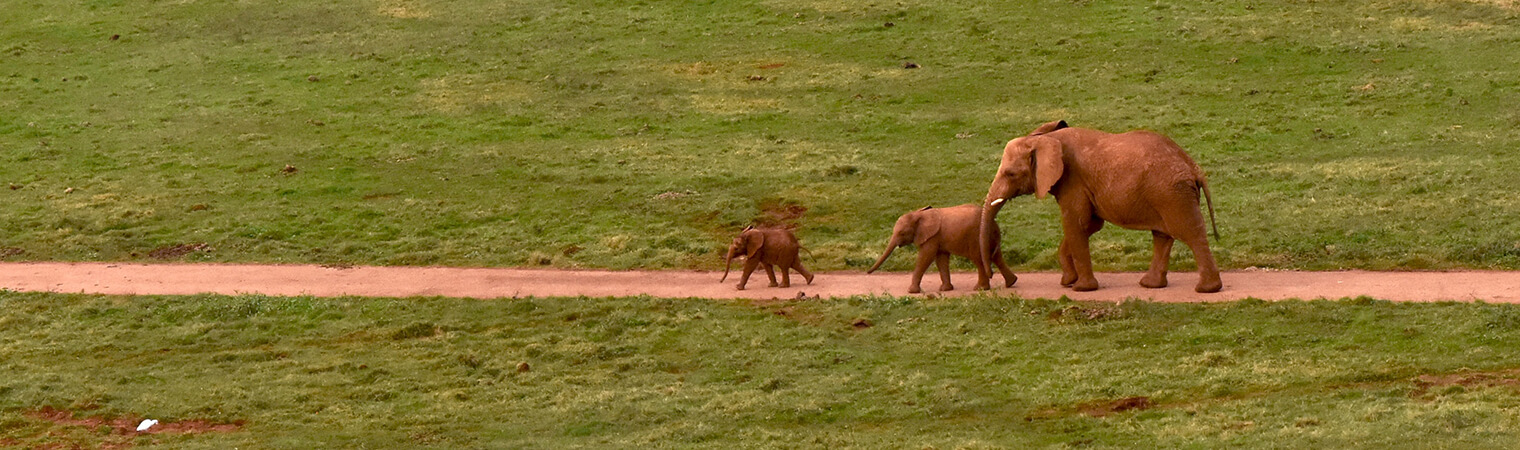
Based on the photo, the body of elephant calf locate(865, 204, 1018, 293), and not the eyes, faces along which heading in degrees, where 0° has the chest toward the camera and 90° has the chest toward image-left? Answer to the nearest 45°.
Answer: approximately 90°

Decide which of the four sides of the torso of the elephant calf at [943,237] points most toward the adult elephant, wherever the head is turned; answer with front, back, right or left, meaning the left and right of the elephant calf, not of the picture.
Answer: back

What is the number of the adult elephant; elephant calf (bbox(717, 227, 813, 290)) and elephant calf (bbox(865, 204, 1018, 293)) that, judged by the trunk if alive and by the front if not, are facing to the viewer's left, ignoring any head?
3

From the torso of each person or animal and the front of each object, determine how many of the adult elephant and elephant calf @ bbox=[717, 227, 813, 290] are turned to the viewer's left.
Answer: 2

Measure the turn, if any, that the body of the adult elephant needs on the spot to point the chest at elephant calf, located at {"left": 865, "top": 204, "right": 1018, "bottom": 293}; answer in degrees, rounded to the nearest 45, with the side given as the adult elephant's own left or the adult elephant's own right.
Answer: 0° — it already faces it

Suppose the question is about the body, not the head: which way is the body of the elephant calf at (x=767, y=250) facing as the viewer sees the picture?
to the viewer's left

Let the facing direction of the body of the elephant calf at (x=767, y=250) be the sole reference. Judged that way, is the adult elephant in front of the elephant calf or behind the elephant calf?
behind

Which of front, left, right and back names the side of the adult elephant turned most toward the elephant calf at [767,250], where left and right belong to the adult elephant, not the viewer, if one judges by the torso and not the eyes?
front

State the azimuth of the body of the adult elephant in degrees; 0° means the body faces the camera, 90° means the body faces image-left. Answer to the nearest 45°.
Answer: approximately 90°
